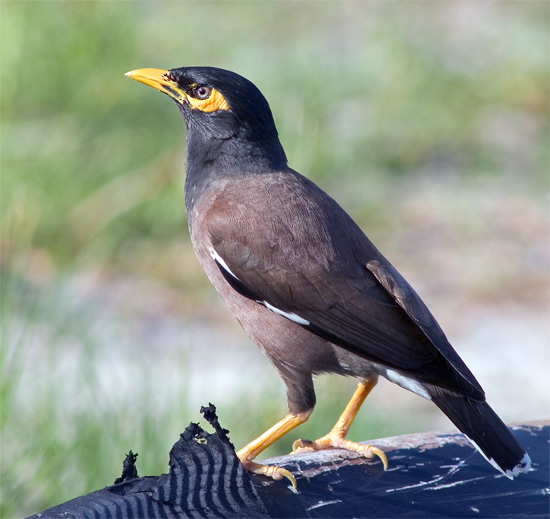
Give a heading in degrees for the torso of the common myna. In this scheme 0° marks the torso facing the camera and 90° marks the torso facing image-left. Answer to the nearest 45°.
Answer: approximately 90°
